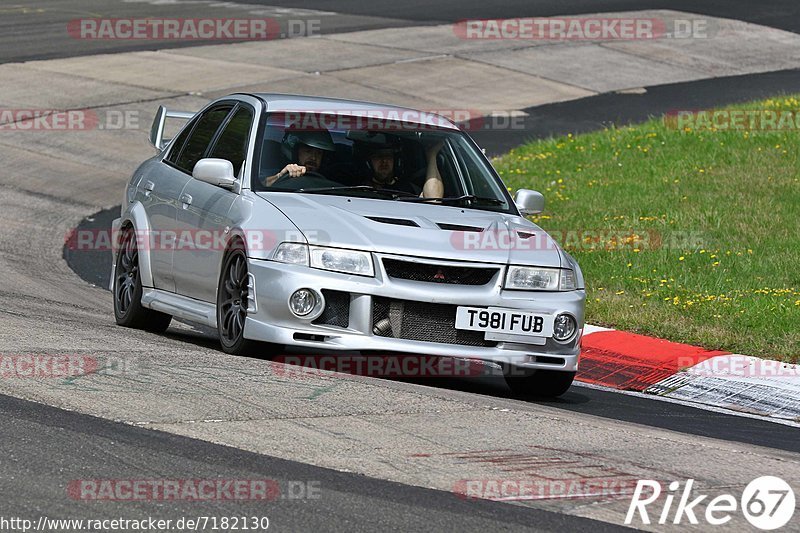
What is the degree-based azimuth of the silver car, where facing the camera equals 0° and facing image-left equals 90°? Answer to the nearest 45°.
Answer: approximately 315°

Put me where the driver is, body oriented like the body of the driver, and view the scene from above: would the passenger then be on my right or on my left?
on my left
